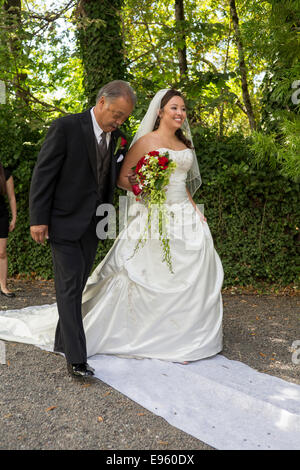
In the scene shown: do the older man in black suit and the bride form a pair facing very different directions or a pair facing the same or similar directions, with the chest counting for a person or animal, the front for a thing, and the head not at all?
same or similar directions

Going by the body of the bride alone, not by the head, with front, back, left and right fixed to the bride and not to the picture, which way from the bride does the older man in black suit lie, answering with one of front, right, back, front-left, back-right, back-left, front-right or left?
right

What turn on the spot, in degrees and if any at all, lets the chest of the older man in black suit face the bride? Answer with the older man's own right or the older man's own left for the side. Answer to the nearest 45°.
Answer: approximately 90° to the older man's own left

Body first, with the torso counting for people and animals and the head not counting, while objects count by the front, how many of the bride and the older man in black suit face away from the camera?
0

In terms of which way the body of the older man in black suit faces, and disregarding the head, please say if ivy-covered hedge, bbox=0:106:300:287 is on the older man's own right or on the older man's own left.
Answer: on the older man's own left

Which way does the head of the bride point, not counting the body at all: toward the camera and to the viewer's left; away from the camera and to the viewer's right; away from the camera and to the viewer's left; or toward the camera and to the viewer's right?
toward the camera and to the viewer's right

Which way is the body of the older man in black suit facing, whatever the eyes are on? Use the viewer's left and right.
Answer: facing the viewer and to the right of the viewer
